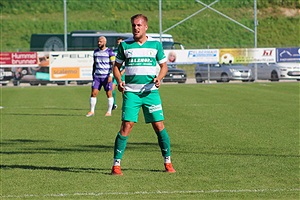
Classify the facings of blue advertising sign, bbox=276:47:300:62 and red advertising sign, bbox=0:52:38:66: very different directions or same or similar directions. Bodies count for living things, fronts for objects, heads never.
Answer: same or similar directions

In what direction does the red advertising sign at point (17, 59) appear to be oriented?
toward the camera

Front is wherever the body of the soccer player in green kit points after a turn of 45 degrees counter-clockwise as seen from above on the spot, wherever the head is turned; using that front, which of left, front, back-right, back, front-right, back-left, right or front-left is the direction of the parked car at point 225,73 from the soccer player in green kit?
back-left

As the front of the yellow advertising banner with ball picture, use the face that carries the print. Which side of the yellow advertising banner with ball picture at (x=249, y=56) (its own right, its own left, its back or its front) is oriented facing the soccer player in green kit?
front

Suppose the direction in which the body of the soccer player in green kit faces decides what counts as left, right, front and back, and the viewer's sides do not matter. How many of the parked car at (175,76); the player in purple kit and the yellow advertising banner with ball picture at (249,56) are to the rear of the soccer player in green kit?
3

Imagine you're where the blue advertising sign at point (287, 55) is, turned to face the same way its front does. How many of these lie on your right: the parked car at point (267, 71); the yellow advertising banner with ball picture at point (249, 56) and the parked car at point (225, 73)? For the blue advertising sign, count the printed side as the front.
3

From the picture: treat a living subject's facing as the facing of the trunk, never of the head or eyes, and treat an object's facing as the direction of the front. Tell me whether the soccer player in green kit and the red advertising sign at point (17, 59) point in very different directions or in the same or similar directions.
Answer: same or similar directions

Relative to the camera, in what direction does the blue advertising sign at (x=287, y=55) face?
facing the viewer

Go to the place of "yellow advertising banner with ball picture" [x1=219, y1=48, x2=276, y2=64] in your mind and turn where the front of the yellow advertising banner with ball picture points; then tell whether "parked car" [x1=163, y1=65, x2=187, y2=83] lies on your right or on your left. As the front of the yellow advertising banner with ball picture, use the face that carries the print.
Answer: on your right

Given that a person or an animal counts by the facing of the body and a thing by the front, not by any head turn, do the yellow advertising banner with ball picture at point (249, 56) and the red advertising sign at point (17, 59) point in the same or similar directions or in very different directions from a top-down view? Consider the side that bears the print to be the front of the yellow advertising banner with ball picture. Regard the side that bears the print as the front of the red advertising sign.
same or similar directions

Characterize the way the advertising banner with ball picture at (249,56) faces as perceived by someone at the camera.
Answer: facing the viewer

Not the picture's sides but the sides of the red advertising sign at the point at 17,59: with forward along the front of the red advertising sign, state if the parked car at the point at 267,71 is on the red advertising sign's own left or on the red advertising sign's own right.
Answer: on the red advertising sign's own left
